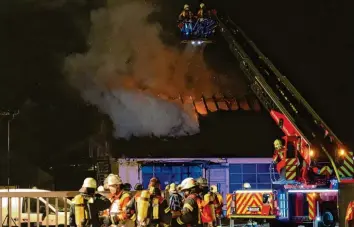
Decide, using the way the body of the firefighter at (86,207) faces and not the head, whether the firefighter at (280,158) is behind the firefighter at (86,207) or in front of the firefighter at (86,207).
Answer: in front

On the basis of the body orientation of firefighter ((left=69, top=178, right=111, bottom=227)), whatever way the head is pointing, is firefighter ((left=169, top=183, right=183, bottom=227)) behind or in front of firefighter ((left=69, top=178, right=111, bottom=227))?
in front

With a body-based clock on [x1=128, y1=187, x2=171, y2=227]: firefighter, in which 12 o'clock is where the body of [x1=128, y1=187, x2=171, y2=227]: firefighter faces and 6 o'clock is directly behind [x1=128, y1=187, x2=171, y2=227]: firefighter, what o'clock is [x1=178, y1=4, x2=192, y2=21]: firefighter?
[x1=178, y1=4, x2=192, y2=21]: firefighter is roughly at 12 o'clock from [x1=128, y1=187, x2=171, y2=227]: firefighter.

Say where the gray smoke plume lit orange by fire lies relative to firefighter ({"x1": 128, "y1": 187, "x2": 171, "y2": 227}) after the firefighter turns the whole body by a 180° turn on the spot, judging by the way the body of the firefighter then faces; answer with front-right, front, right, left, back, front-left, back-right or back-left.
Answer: back

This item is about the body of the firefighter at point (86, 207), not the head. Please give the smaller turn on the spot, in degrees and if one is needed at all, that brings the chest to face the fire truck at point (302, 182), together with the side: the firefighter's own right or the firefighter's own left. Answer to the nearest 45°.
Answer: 0° — they already face it

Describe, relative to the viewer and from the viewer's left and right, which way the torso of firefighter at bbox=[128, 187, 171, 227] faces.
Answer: facing away from the viewer

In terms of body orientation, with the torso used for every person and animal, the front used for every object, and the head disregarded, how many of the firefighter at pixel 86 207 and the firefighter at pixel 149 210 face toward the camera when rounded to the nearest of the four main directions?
0

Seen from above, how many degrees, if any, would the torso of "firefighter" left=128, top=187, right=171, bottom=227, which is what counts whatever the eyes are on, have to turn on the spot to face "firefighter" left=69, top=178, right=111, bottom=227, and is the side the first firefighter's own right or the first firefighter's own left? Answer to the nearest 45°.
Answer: approximately 90° to the first firefighter's own left

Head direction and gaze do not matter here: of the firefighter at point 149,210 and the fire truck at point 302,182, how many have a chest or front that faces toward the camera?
0

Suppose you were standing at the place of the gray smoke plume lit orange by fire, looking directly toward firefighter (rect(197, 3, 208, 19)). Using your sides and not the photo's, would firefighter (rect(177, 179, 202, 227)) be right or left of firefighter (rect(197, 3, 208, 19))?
right

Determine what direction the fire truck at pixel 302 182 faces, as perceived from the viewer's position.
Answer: facing away from the viewer and to the right of the viewer

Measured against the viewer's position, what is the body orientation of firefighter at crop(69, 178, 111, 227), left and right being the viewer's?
facing away from the viewer and to the right of the viewer
